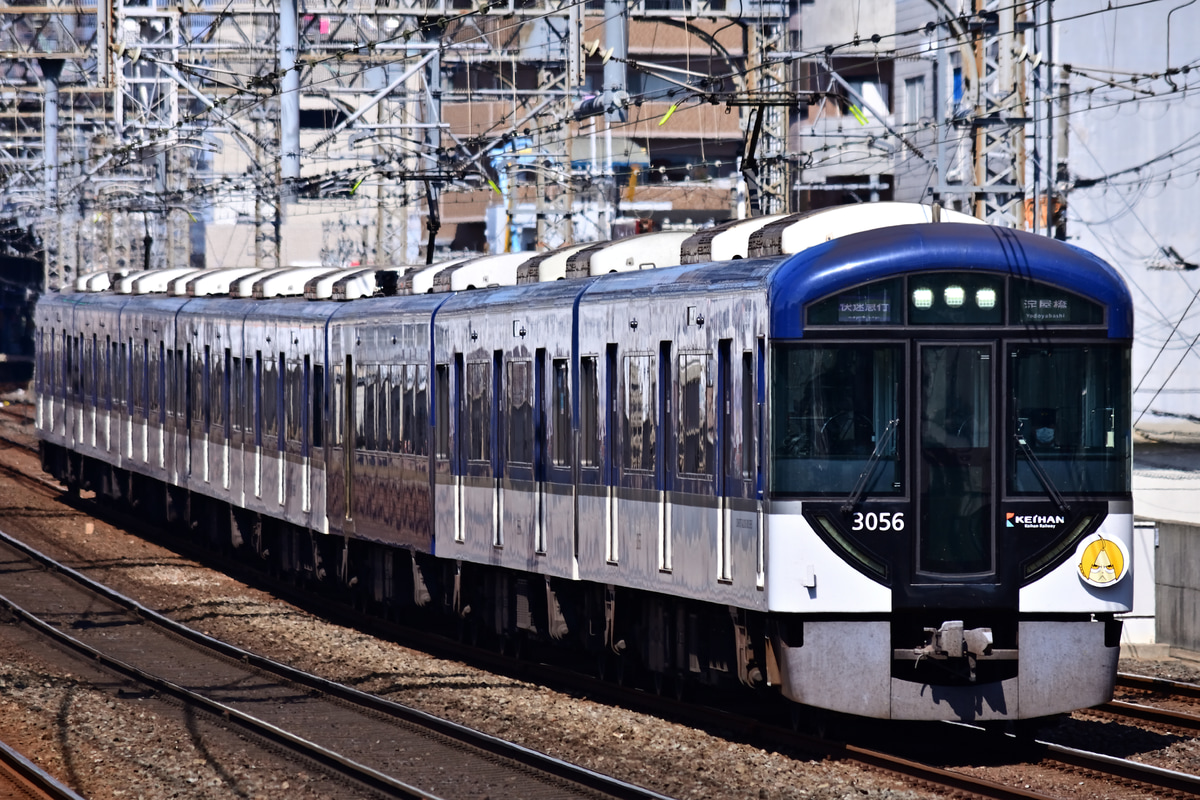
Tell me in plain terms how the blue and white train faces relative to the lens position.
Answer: facing the viewer and to the right of the viewer
